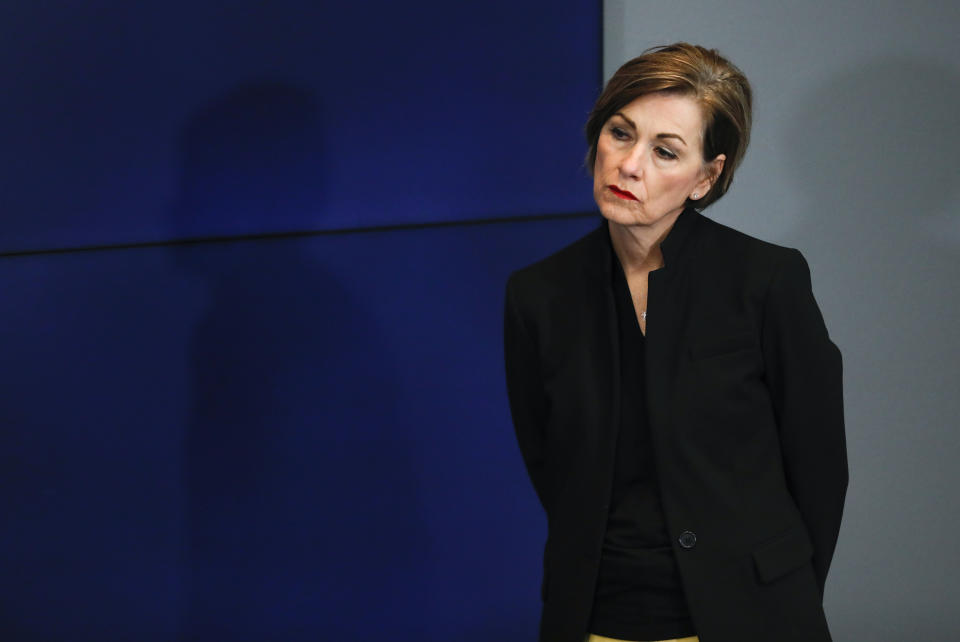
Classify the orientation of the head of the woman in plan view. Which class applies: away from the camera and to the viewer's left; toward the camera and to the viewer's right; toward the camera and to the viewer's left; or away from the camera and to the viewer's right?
toward the camera and to the viewer's left

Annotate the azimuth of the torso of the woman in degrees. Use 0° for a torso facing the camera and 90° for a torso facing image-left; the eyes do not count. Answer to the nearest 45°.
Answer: approximately 45°
